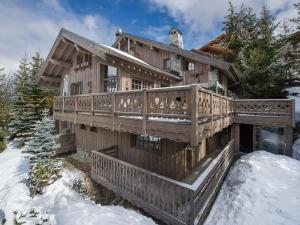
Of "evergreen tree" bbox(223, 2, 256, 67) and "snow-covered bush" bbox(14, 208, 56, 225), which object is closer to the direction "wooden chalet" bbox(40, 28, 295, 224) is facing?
the snow-covered bush

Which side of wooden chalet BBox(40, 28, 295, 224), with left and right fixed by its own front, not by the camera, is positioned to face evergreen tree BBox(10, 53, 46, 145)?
right

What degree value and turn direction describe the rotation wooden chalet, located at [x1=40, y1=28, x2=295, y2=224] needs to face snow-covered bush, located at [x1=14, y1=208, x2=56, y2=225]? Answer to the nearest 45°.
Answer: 0° — it already faces it

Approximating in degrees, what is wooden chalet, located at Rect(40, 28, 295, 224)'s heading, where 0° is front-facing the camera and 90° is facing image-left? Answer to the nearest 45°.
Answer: approximately 45°

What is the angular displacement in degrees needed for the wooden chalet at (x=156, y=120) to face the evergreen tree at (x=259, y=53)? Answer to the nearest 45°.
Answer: approximately 180°

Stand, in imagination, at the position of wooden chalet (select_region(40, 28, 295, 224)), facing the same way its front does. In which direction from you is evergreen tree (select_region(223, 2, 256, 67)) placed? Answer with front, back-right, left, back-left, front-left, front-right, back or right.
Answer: back
